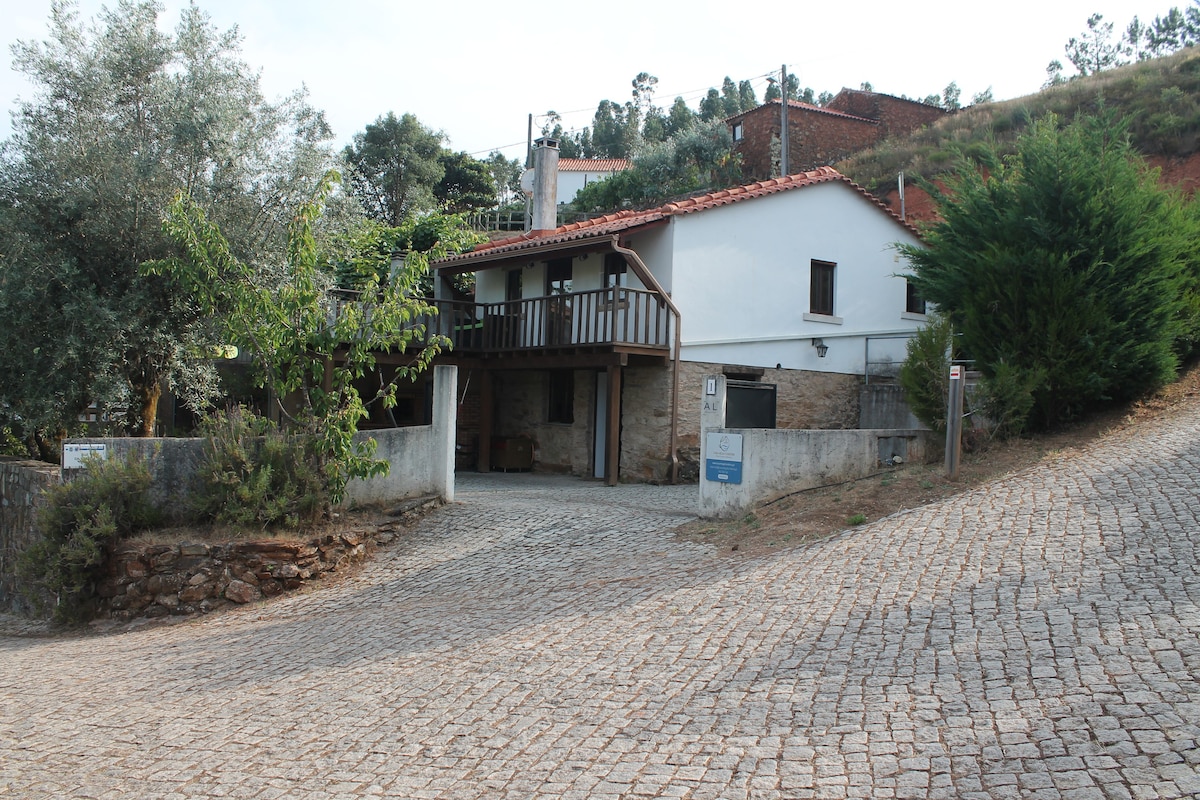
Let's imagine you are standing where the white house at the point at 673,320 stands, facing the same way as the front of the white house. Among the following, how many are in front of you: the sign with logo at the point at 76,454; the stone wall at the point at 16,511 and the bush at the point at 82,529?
3

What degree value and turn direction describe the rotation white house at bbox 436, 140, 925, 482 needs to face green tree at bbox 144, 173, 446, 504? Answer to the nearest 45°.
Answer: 0° — it already faces it

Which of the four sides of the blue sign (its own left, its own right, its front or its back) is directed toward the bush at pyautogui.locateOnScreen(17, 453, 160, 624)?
right

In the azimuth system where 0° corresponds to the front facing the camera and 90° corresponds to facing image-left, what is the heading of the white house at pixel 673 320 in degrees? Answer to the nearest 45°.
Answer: approximately 45°

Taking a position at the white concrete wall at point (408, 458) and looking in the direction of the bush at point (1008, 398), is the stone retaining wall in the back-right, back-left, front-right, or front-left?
back-right

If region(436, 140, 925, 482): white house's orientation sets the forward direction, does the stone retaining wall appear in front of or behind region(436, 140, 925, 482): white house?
in front

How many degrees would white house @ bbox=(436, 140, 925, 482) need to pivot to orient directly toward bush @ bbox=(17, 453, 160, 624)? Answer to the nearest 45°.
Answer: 0° — it already faces it

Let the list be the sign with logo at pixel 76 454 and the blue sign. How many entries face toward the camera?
2

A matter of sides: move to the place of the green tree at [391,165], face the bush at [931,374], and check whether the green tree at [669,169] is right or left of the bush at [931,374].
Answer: left

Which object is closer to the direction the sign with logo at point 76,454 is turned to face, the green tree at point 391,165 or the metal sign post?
the metal sign post

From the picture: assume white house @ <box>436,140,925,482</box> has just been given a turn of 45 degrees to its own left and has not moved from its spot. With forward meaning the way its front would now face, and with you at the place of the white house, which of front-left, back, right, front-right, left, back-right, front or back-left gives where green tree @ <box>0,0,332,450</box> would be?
front-right

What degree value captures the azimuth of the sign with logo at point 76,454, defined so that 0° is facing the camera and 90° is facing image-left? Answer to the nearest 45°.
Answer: approximately 0°
